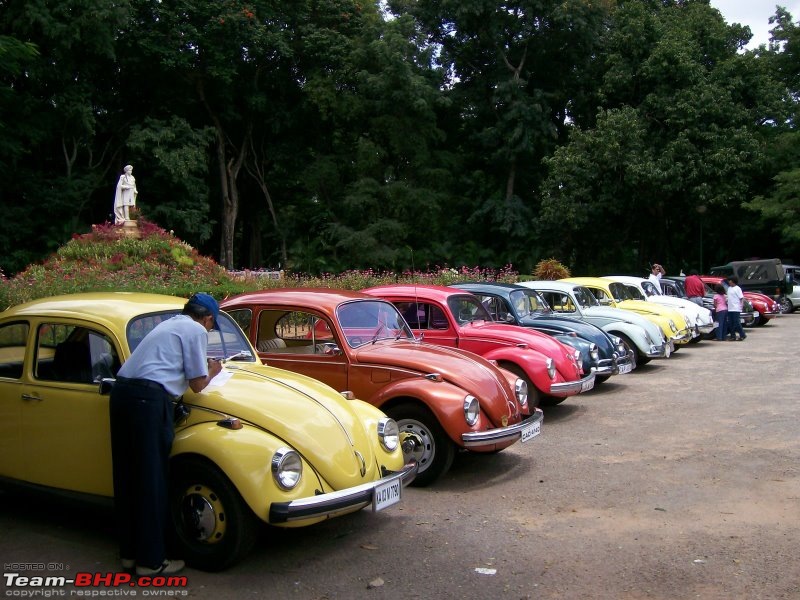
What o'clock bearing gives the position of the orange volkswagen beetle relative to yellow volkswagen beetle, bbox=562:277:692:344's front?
The orange volkswagen beetle is roughly at 2 o'clock from the yellow volkswagen beetle.

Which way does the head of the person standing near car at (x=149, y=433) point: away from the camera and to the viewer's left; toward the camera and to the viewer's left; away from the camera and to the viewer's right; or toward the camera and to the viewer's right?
away from the camera and to the viewer's right

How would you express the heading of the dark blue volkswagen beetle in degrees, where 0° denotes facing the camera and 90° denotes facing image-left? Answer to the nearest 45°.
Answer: approximately 315°

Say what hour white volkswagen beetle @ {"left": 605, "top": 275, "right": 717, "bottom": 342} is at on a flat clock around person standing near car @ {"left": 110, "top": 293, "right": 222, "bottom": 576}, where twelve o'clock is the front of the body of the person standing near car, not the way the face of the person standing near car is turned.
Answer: The white volkswagen beetle is roughly at 12 o'clock from the person standing near car.

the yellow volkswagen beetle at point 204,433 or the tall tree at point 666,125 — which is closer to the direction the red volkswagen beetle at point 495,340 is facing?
the yellow volkswagen beetle

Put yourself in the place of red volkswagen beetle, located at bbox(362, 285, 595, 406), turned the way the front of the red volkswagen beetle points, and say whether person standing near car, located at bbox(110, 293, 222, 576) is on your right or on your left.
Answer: on your right

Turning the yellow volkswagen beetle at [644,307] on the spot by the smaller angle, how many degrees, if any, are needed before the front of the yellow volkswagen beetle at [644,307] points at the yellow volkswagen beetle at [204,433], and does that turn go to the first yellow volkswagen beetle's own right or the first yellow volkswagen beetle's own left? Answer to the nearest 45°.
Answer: approximately 45° to the first yellow volkswagen beetle's own right

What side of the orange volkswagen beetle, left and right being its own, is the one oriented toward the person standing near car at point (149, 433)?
right

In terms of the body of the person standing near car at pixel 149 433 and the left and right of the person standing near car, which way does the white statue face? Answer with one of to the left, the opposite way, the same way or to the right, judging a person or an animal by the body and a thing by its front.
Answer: to the right

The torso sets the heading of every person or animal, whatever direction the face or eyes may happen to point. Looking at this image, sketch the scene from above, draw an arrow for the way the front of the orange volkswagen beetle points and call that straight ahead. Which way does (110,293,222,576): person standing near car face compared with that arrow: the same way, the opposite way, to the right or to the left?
to the left

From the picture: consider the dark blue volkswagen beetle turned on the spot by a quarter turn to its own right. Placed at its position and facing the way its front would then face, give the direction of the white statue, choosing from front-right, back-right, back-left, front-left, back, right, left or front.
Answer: right

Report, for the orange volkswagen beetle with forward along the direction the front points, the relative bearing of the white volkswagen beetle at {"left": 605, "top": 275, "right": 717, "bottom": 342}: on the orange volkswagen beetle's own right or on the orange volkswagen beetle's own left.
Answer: on the orange volkswagen beetle's own left

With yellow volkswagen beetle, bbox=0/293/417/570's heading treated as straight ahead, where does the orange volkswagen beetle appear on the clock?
The orange volkswagen beetle is roughly at 9 o'clock from the yellow volkswagen beetle.
